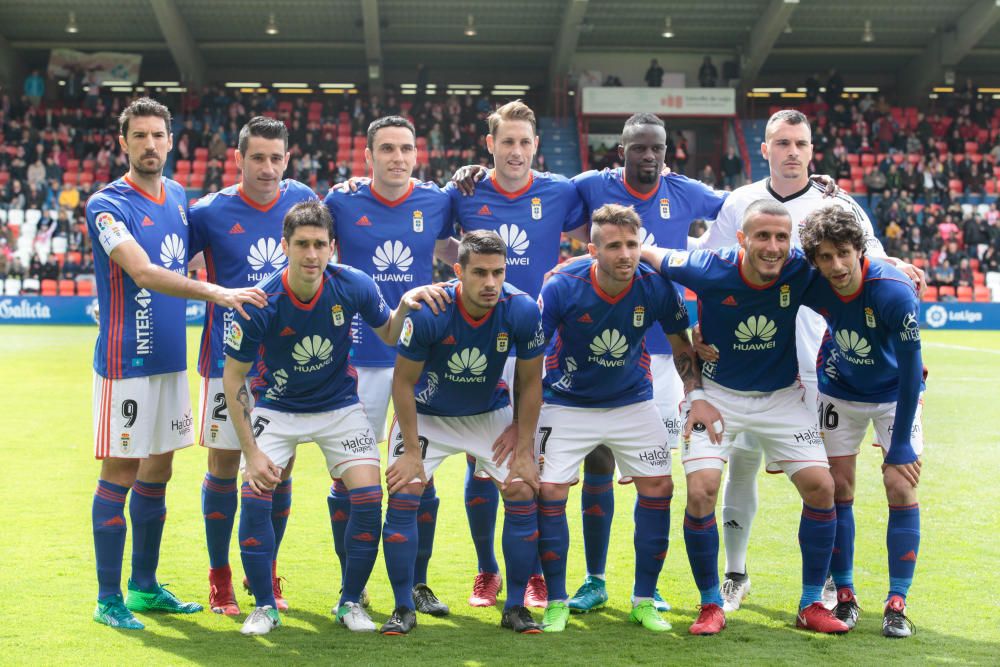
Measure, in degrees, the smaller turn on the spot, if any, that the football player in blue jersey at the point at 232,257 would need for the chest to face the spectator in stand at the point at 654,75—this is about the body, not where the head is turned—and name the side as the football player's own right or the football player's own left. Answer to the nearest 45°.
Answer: approximately 135° to the football player's own left

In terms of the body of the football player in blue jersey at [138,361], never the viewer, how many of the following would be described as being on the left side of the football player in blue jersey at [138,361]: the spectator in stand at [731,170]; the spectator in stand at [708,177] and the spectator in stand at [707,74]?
3

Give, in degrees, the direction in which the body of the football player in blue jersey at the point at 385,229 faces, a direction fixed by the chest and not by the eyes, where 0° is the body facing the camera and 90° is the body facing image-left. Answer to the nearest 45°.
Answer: approximately 0°

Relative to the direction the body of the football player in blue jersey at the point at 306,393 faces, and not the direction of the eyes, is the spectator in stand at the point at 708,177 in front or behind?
behind

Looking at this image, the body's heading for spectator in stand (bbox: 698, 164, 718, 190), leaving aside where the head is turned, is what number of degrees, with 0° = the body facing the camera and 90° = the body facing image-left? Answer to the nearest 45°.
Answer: approximately 0°

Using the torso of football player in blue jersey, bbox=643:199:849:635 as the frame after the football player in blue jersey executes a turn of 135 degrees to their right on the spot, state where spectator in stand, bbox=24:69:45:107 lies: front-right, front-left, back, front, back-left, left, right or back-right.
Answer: front
